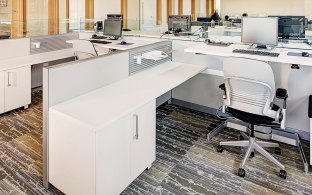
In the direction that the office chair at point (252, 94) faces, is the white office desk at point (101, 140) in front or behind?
behind

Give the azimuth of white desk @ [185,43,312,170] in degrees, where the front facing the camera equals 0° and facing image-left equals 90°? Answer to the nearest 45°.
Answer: approximately 0°

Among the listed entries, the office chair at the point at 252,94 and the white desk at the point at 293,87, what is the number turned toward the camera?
1

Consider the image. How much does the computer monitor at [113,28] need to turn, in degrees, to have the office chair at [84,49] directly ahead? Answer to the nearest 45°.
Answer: approximately 45° to its left

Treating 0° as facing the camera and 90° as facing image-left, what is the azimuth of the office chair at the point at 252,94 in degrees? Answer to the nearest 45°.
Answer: approximately 225°

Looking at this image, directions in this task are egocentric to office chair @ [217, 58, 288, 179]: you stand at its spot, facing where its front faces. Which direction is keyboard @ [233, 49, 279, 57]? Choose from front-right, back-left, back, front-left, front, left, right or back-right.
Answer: front-left
